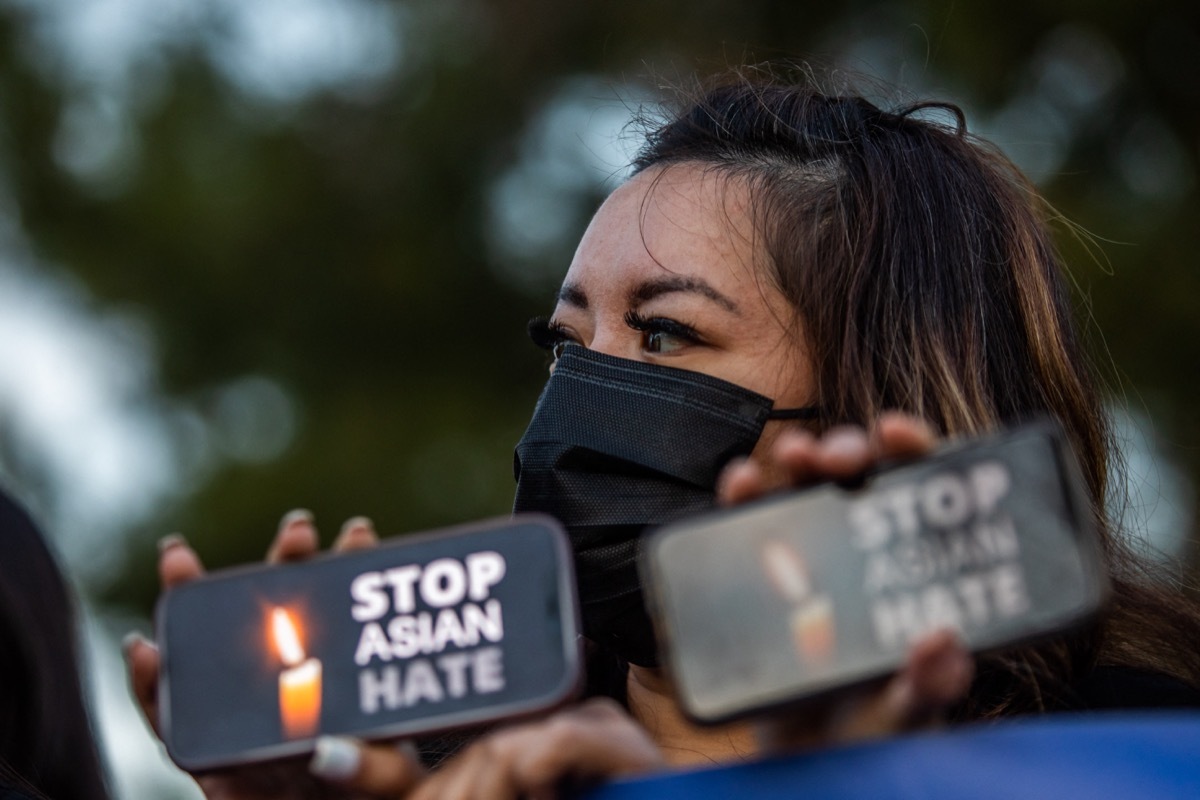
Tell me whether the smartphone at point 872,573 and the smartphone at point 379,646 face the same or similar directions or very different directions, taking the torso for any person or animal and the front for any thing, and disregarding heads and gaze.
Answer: same or similar directions

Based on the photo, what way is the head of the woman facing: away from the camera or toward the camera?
toward the camera

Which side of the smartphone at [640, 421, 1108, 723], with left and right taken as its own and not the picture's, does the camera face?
front

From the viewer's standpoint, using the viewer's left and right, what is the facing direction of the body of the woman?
facing the viewer and to the left of the viewer

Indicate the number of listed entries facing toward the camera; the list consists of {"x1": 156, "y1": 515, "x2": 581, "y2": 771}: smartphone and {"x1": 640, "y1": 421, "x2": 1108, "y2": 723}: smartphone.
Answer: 2

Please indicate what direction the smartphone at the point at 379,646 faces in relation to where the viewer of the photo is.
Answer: facing the viewer
